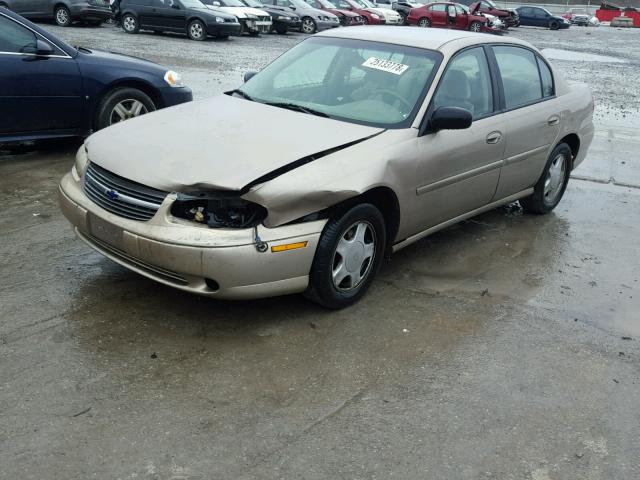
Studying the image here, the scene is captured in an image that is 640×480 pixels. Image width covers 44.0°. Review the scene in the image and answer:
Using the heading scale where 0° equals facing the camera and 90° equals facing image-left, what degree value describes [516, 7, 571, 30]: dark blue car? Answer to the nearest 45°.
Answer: approximately 270°

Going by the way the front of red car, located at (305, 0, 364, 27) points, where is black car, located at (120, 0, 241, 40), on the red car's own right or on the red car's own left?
on the red car's own right

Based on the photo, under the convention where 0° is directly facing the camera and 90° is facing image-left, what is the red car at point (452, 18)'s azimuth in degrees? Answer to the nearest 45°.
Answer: approximately 270°

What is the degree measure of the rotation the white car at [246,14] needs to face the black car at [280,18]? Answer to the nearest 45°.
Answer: approximately 90° to its left

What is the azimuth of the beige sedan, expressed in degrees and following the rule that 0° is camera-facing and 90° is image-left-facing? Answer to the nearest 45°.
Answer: approximately 45°

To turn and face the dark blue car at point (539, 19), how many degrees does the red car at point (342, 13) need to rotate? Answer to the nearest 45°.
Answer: approximately 90° to its left

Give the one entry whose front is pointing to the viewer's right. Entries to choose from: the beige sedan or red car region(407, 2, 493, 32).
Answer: the red car

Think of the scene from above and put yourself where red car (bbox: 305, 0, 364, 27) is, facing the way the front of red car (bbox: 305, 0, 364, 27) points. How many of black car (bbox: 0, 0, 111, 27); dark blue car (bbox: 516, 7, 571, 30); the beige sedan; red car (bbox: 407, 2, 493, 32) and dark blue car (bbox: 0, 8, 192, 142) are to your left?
2

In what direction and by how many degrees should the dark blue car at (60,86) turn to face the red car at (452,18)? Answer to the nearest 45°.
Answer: approximately 45° to its left

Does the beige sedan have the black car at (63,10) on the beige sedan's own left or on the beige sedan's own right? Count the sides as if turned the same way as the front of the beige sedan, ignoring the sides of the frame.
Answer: on the beige sedan's own right

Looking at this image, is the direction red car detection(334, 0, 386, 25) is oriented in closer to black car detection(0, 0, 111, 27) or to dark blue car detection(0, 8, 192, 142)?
the dark blue car
